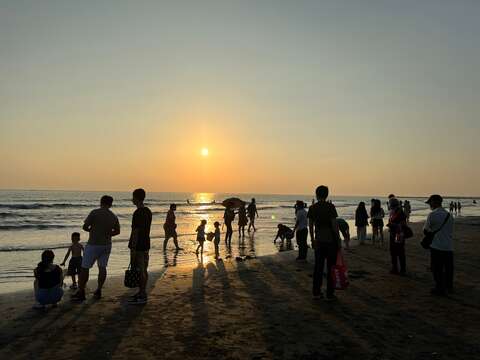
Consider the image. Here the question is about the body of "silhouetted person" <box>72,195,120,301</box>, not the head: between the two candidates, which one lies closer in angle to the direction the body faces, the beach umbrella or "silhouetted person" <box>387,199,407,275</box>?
the beach umbrella

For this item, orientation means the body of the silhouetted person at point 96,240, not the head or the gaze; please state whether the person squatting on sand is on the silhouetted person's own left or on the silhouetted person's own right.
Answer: on the silhouetted person's own left

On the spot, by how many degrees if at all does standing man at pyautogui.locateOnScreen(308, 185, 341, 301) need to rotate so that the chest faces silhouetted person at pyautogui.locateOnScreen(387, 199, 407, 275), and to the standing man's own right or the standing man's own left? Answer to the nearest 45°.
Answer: approximately 45° to the standing man's own right

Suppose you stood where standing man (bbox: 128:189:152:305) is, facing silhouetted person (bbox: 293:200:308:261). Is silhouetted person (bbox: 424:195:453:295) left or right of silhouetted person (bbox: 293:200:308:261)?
right

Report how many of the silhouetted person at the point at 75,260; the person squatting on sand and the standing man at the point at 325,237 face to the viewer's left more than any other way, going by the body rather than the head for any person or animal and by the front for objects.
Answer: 0
